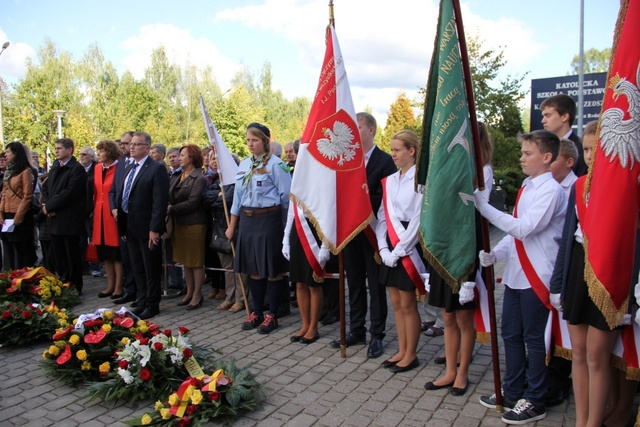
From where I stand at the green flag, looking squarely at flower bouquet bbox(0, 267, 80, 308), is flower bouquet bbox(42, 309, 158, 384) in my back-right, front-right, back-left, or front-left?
front-left

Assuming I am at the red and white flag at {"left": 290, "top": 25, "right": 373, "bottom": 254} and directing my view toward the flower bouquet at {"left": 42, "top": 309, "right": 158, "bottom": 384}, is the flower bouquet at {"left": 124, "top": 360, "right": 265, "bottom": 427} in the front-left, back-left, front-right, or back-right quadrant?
front-left

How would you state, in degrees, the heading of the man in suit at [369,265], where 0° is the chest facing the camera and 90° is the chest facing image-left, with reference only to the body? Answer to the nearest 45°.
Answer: approximately 45°

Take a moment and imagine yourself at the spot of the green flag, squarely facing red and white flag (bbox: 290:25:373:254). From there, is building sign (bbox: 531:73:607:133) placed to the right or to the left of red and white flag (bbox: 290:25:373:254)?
right

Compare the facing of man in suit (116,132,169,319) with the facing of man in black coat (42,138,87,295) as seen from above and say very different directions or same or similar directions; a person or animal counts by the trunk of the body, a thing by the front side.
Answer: same or similar directions

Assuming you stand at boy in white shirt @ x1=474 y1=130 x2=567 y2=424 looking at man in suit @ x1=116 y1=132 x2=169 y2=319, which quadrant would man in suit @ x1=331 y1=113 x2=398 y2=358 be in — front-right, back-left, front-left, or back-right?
front-right

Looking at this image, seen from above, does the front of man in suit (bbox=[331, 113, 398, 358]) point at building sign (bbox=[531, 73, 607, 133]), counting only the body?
no

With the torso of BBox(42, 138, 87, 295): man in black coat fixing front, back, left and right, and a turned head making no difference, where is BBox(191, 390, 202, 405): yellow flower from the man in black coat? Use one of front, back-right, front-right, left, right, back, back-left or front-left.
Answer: front-left

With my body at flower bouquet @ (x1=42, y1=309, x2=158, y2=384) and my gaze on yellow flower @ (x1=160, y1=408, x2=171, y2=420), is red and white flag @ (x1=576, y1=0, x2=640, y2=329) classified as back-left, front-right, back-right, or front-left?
front-left

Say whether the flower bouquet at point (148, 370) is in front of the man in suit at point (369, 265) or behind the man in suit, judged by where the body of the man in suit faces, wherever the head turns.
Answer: in front

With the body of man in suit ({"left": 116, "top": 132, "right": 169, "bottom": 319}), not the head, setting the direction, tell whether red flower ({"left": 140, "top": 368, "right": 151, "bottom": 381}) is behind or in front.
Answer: in front

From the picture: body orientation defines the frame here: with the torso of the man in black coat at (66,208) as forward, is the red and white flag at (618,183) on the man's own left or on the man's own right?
on the man's own left

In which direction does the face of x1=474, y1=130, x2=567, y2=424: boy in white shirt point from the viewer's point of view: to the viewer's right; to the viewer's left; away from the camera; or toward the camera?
to the viewer's left

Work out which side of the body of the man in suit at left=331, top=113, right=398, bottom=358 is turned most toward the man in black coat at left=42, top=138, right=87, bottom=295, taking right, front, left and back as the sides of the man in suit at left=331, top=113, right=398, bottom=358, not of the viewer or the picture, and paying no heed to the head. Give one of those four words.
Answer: right

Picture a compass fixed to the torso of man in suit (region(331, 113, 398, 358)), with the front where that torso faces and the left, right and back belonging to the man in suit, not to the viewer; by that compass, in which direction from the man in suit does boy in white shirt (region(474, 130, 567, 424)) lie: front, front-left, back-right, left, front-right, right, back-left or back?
left

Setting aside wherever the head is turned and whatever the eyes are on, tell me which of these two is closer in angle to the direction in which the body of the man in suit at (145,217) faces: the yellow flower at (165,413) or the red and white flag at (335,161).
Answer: the yellow flower

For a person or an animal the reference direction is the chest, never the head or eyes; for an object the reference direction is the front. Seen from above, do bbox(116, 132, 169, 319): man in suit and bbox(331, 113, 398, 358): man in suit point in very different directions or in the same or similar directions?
same or similar directions

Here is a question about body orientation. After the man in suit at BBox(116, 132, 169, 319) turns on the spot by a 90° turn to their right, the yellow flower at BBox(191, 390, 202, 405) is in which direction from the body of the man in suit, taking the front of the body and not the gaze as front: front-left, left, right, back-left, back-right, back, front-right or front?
back-left

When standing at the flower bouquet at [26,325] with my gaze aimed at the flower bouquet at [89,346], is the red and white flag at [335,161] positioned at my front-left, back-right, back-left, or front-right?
front-left

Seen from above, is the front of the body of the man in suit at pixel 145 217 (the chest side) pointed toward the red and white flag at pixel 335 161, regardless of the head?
no
